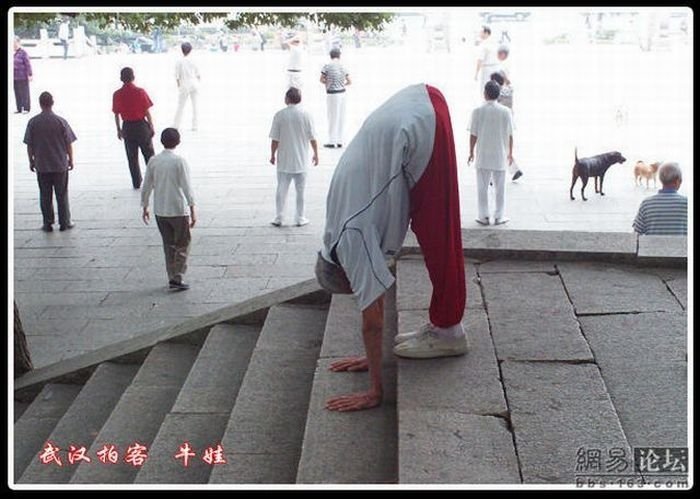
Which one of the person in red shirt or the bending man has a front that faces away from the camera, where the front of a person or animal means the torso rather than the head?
the person in red shirt

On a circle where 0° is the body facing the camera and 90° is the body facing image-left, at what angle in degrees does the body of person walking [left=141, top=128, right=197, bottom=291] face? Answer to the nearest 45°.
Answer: approximately 180°

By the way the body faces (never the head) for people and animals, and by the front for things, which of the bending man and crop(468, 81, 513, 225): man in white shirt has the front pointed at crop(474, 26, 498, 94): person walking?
the man in white shirt

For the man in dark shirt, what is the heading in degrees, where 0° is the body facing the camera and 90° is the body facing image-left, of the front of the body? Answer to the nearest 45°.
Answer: approximately 180°

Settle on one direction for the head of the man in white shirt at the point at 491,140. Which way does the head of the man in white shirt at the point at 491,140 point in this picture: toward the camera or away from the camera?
away from the camera

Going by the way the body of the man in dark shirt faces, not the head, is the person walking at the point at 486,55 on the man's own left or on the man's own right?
on the man's own right

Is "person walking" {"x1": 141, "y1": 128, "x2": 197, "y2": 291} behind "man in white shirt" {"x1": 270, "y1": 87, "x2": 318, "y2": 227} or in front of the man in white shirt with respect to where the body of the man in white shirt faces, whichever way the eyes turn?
behind

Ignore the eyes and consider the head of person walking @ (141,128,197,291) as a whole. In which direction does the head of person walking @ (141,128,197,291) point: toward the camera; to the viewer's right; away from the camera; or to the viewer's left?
away from the camera

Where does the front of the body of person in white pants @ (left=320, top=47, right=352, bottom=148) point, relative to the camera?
away from the camera

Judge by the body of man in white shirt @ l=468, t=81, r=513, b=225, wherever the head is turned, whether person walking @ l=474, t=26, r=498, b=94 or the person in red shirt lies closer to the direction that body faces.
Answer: the person walking
